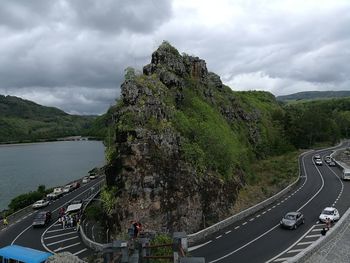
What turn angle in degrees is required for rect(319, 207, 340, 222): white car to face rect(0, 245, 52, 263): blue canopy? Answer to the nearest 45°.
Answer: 0° — it already faces it

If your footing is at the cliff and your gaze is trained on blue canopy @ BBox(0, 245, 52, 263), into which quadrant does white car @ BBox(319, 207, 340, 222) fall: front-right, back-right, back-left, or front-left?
back-left

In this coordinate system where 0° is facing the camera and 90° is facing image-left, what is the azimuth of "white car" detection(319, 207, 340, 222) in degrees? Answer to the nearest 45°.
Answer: approximately 45°

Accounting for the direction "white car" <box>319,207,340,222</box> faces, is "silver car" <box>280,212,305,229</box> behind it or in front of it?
in front

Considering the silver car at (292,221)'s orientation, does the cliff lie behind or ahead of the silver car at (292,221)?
ahead
